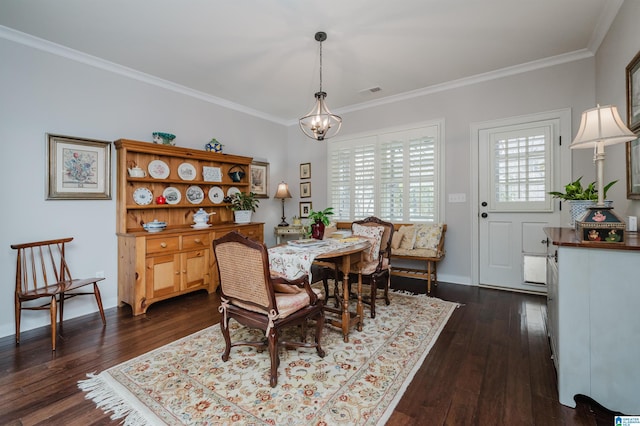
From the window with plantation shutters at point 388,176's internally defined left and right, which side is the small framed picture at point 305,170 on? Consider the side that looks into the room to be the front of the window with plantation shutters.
on its right

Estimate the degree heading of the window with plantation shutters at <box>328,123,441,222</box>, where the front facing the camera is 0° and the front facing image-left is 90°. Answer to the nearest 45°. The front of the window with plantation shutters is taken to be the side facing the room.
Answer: approximately 45°

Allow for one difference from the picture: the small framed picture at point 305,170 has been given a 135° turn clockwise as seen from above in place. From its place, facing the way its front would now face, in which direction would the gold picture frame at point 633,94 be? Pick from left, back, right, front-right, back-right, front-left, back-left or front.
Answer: back-right

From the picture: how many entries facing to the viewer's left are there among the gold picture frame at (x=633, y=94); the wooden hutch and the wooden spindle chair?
1

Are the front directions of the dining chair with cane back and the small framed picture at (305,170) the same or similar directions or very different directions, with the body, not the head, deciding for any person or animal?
very different directions

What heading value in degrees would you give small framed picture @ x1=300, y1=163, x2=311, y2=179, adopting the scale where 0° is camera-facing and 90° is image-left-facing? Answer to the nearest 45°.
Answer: approximately 45°

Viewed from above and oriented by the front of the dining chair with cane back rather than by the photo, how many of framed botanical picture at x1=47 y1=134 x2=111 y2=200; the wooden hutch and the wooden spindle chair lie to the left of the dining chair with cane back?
3

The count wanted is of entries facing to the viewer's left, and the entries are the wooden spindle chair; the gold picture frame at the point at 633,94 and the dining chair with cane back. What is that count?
1

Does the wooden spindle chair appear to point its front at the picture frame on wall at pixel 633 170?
yes
